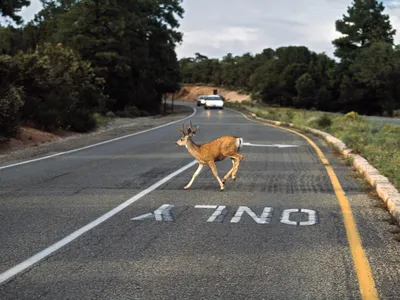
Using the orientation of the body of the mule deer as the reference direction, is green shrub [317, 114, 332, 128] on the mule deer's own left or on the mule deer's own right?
on the mule deer's own right

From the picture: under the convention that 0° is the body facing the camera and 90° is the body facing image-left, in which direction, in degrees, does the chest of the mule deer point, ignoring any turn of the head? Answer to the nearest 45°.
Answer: approximately 90°

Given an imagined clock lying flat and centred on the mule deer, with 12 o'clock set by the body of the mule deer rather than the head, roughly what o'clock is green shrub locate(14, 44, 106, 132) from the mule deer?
The green shrub is roughly at 2 o'clock from the mule deer.

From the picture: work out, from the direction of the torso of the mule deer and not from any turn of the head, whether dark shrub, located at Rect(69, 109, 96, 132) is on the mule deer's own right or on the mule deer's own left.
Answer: on the mule deer's own right

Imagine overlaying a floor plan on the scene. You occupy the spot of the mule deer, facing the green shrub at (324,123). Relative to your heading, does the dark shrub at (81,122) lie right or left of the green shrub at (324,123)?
left

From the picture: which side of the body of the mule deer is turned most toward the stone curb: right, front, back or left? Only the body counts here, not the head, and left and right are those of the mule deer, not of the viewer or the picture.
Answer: back
